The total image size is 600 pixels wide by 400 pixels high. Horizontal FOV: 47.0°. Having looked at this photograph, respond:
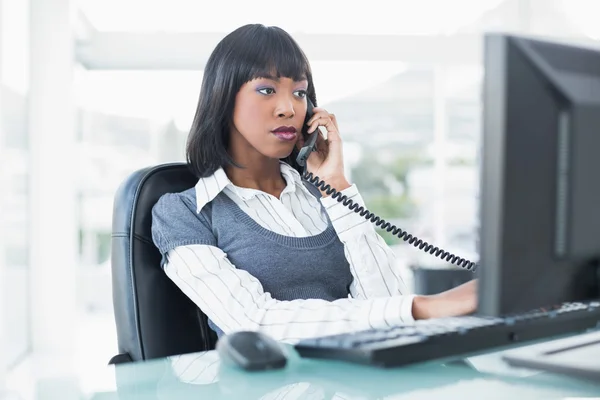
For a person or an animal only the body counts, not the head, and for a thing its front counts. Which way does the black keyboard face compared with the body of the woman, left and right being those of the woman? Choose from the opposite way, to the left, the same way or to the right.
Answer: the opposite way

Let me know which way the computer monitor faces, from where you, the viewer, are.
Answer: facing away from the viewer and to the left of the viewer

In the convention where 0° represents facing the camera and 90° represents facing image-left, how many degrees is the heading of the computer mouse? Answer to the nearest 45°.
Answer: approximately 315°

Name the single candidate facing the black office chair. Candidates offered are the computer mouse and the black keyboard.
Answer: the black keyboard

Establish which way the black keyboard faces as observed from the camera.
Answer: facing away from the viewer and to the left of the viewer

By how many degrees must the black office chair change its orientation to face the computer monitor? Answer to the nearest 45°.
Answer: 0° — it already faces it

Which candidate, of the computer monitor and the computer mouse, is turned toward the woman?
the computer monitor

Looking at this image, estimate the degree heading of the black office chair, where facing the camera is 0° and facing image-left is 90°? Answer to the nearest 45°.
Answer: approximately 315°

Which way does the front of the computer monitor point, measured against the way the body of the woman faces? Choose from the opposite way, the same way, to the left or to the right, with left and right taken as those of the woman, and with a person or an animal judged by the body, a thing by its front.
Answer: the opposite way
